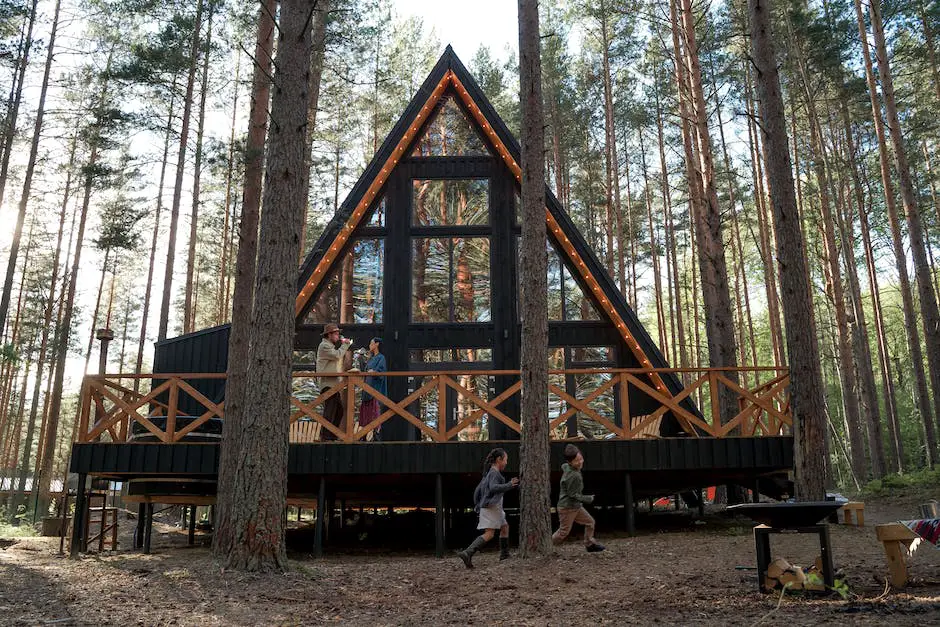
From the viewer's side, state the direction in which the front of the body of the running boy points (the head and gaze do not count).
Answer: to the viewer's right

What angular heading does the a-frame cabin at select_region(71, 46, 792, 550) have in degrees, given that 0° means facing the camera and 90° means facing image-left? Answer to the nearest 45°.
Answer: approximately 0°

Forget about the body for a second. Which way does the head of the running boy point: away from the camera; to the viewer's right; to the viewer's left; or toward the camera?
to the viewer's right

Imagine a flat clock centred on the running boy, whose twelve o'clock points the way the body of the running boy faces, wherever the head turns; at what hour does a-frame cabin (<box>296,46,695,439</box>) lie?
a-frame cabin is roughly at 8 o'clock from running boy.

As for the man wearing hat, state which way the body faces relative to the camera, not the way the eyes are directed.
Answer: to the viewer's right

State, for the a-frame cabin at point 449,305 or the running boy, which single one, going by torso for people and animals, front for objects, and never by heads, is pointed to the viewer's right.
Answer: the running boy

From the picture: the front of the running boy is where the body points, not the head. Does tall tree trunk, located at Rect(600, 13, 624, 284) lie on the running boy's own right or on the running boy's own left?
on the running boy's own left

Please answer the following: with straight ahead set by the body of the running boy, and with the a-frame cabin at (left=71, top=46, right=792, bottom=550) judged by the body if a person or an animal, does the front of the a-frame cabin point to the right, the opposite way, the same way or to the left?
to the right

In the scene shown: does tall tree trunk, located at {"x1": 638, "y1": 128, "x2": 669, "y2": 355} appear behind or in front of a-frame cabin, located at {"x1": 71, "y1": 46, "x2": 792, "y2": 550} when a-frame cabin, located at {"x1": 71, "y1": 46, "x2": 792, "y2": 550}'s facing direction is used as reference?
behind
